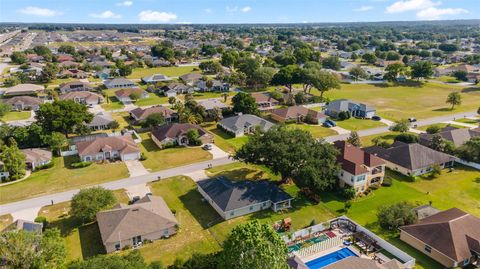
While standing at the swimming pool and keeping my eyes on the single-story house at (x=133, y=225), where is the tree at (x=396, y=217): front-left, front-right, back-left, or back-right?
back-right

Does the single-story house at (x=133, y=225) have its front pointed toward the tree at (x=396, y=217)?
no

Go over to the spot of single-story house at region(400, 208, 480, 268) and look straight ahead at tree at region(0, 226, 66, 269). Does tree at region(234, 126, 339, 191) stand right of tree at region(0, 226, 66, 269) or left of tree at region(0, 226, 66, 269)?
right

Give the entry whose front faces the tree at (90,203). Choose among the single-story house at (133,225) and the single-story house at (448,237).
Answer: the single-story house at (133,225)

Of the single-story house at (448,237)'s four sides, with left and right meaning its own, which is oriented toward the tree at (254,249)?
right

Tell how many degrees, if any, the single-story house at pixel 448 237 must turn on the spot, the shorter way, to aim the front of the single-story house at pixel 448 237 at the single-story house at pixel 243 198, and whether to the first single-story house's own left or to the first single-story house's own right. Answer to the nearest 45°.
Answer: approximately 135° to the first single-story house's own right

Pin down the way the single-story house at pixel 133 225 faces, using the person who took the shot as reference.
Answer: facing away from the viewer and to the left of the viewer

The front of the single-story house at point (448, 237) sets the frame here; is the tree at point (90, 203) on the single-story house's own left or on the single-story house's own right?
on the single-story house's own right

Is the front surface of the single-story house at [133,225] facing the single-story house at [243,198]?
no

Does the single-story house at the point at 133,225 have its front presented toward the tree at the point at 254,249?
no

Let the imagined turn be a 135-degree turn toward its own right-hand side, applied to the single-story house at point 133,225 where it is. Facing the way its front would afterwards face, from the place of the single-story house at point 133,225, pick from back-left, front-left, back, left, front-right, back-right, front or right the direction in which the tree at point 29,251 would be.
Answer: back-right

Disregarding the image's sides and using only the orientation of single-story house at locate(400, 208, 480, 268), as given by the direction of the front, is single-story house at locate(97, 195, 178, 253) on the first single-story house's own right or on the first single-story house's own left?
on the first single-story house's own right

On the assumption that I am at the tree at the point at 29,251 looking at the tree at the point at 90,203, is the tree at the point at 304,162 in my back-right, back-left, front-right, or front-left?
front-right

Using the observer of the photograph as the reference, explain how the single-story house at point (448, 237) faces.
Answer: facing the viewer and to the right of the viewer
